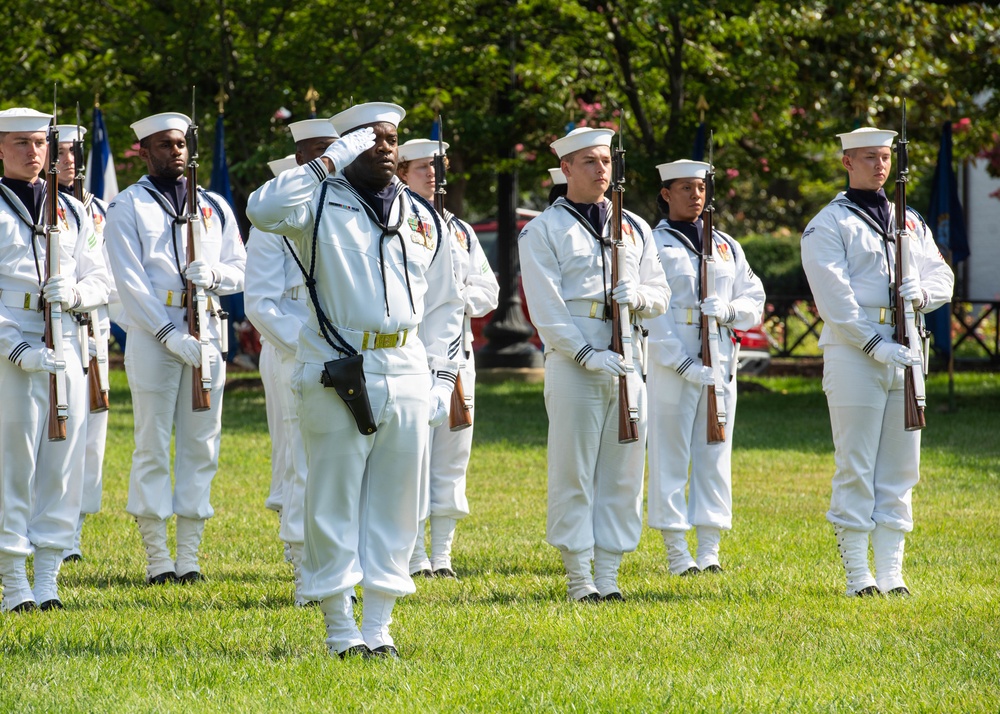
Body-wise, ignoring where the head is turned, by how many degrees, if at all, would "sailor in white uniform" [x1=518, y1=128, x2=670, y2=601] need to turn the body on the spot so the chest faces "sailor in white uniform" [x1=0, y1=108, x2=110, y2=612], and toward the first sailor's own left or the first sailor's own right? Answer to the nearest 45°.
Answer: approximately 135° to the first sailor's own right

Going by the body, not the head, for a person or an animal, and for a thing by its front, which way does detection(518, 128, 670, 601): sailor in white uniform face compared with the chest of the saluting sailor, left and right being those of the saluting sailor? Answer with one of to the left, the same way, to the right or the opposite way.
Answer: the same way

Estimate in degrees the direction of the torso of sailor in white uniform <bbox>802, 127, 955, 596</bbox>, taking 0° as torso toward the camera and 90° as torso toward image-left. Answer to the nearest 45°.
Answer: approximately 315°

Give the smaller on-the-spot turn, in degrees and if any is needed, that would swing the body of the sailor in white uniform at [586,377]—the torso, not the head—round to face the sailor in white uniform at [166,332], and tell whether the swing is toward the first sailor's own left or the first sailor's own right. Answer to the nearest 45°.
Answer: approximately 135° to the first sailor's own right

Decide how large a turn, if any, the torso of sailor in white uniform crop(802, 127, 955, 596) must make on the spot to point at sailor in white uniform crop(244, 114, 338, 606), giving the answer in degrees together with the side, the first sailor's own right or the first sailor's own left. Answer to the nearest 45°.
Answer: approximately 90° to the first sailor's own right

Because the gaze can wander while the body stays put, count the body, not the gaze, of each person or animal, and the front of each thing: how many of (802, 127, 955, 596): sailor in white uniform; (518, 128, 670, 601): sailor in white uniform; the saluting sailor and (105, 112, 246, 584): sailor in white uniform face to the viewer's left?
0

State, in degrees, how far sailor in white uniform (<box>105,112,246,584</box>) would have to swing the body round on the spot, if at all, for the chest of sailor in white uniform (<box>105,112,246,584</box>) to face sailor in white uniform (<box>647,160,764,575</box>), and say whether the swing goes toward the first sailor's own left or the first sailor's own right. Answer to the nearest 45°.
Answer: approximately 45° to the first sailor's own left

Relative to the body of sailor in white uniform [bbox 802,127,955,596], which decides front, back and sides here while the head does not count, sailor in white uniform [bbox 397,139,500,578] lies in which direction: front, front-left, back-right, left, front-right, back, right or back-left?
back-right

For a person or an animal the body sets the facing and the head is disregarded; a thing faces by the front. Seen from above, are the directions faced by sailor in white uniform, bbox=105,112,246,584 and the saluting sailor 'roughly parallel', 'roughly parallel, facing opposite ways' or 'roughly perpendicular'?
roughly parallel

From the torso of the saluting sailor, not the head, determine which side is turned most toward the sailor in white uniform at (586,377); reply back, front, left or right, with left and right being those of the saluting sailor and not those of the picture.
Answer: left

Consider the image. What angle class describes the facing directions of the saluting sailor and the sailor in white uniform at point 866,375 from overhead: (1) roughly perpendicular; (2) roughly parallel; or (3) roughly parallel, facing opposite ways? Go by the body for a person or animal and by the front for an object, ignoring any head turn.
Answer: roughly parallel

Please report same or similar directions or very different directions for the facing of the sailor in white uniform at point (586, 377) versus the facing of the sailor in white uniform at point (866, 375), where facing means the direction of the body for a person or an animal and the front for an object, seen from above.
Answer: same or similar directions
